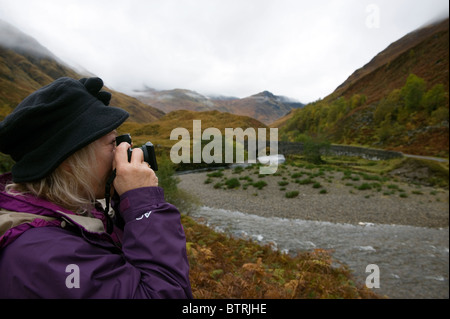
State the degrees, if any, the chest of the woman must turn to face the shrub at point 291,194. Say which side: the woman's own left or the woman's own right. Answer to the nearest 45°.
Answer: approximately 45° to the woman's own left

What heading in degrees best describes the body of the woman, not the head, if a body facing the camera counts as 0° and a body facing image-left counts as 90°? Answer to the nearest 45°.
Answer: approximately 270°

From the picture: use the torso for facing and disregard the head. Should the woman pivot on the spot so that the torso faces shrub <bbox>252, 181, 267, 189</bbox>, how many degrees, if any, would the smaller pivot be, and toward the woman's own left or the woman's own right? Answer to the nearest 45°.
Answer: approximately 45° to the woman's own left
